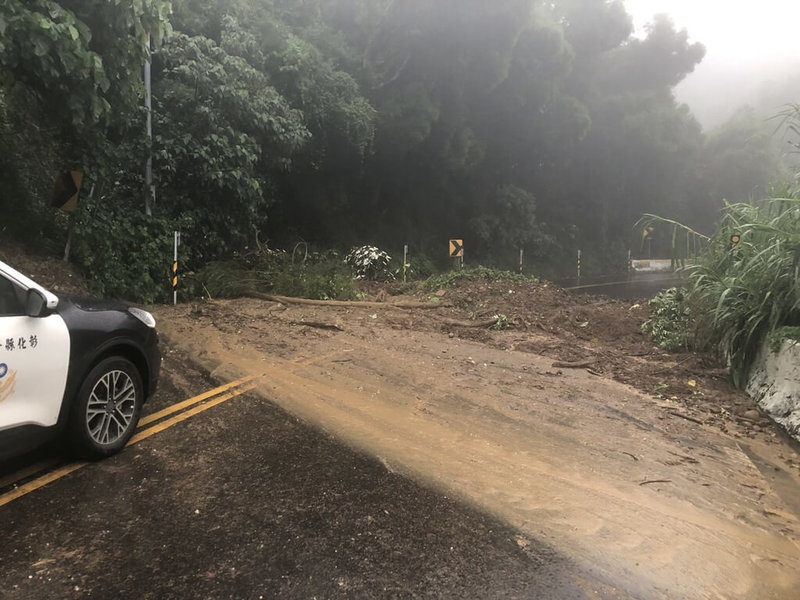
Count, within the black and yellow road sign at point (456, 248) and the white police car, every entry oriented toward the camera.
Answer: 1

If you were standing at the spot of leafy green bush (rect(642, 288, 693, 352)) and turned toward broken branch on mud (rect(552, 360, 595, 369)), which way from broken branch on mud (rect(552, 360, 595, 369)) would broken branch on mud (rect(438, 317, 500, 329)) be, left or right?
right

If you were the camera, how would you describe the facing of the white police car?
facing away from the viewer and to the right of the viewer

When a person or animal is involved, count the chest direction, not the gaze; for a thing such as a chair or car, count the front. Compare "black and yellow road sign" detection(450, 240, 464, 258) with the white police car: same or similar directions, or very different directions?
very different directions

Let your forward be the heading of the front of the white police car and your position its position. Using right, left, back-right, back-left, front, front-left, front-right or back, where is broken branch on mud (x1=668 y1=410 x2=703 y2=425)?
front-right

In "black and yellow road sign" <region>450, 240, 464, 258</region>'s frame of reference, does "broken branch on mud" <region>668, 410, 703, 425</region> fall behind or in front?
in front

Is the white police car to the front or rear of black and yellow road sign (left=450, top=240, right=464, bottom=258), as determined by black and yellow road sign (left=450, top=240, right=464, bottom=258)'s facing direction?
to the front

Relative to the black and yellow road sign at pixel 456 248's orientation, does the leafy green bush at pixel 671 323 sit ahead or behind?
ahead

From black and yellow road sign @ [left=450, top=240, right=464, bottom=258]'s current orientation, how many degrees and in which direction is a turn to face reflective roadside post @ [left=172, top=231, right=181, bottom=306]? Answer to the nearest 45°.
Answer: approximately 45° to its right
